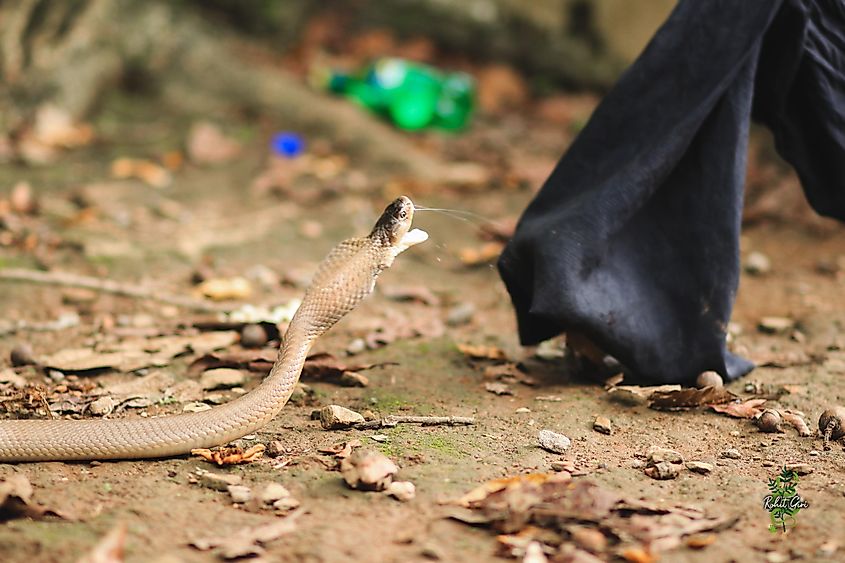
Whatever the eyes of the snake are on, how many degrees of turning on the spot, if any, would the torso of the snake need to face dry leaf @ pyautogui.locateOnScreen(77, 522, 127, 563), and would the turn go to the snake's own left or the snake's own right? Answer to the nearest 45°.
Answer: approximately 90° to the snake's own right

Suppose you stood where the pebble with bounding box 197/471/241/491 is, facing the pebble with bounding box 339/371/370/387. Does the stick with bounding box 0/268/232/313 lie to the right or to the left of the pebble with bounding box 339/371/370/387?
left

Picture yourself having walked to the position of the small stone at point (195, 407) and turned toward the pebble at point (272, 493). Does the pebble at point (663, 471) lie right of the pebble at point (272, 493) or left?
left

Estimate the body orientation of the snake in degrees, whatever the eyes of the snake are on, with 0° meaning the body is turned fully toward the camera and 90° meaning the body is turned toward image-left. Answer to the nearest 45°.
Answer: approximately 270°

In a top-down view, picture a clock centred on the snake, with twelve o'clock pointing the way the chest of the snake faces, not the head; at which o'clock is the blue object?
The blue object is roughly at 9 o'clock from the snake.
